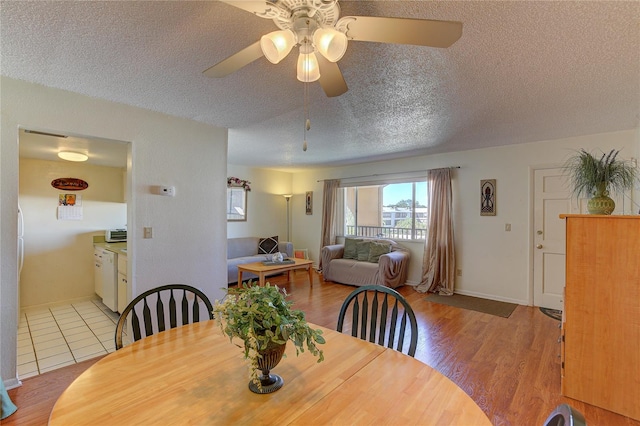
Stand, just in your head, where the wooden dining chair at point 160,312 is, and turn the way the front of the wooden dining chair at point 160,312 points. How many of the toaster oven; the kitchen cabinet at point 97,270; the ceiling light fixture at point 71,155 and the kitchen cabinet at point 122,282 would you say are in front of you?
0

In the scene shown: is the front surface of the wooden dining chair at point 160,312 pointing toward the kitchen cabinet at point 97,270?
no

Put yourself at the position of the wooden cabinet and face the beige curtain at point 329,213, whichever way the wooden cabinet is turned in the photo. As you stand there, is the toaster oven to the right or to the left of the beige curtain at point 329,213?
left

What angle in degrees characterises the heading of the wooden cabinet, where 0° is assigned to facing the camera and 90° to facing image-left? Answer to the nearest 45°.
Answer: approximately 135°

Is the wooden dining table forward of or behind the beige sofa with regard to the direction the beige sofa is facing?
forward

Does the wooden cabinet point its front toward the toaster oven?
no

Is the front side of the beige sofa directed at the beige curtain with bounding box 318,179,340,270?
no

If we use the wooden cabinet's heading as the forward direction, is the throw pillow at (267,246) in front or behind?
in front

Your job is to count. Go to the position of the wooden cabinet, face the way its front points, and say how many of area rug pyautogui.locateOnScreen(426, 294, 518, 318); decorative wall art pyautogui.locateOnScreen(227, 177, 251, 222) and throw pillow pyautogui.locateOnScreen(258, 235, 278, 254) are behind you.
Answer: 0
